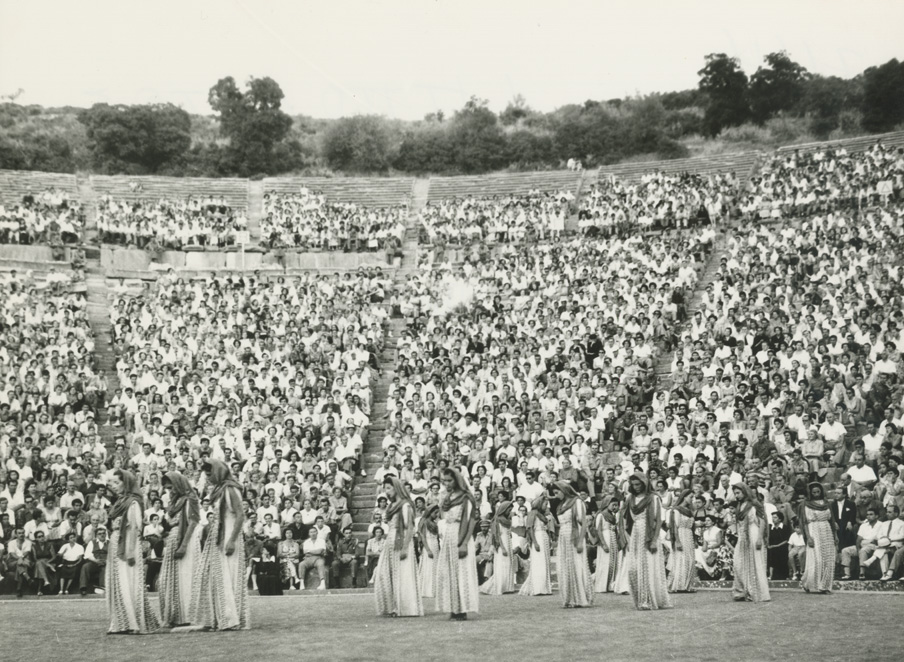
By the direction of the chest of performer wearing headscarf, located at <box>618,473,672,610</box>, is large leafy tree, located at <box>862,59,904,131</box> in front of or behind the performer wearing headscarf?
behind

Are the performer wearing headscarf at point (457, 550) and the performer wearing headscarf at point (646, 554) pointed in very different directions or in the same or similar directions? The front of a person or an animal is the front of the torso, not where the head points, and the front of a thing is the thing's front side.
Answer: same or similar directions

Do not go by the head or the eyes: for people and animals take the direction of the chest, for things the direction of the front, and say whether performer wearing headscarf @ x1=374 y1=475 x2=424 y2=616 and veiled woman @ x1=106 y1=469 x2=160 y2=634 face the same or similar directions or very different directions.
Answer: same or similar directions
